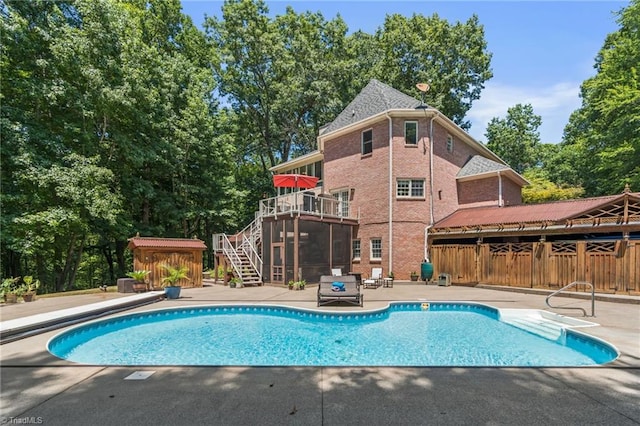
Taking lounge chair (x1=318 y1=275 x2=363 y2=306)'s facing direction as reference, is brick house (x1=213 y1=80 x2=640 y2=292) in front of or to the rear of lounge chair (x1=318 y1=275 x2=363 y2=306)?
to the rear

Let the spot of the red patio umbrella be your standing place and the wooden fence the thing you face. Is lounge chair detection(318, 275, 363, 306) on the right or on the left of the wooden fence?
right

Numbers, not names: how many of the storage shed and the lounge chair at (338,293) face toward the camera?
2

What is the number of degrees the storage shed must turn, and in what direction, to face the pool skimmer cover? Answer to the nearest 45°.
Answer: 0° — it already faces it

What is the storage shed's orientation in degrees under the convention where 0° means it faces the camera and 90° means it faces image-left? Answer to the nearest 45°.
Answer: approximately 0°
